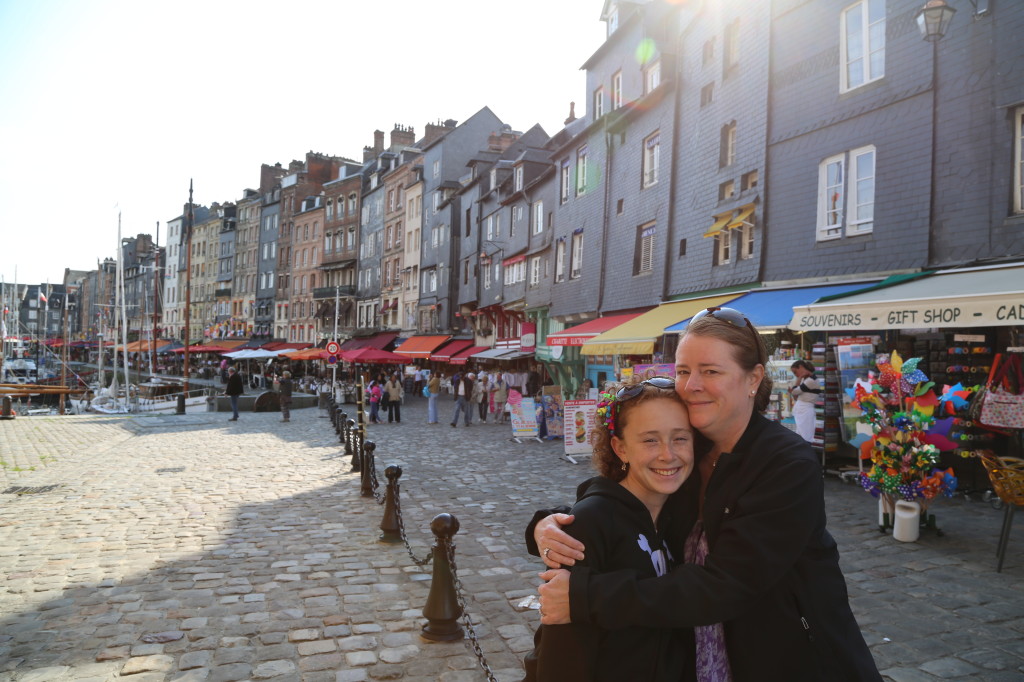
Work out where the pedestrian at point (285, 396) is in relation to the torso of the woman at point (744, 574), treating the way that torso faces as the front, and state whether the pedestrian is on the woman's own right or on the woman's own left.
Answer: on the woman's own right

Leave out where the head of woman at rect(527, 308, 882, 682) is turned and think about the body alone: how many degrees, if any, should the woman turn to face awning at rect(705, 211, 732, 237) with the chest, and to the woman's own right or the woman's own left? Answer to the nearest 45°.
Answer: approximately 135° to the woman's own right

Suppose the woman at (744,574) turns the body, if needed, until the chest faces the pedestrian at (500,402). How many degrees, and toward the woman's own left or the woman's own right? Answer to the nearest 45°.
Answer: approximately 135° to the woman's own right

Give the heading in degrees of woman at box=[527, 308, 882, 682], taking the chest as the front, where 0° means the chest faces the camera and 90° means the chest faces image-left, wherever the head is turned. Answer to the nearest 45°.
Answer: approximately 45°

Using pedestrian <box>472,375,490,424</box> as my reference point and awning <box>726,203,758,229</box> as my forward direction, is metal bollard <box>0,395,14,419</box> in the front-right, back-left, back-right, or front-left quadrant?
back-right

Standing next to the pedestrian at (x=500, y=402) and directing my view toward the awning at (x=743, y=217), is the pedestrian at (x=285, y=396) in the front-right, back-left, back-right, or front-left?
back-right

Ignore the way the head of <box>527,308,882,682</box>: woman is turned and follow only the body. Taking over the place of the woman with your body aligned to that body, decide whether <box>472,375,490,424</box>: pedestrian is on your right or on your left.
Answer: on your right

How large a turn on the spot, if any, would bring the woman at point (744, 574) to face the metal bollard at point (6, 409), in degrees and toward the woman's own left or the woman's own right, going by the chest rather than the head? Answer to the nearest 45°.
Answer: approximately 90° to the woman's own right

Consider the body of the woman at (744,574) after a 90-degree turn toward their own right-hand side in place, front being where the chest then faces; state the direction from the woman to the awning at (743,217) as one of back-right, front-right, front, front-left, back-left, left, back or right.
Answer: front-right
